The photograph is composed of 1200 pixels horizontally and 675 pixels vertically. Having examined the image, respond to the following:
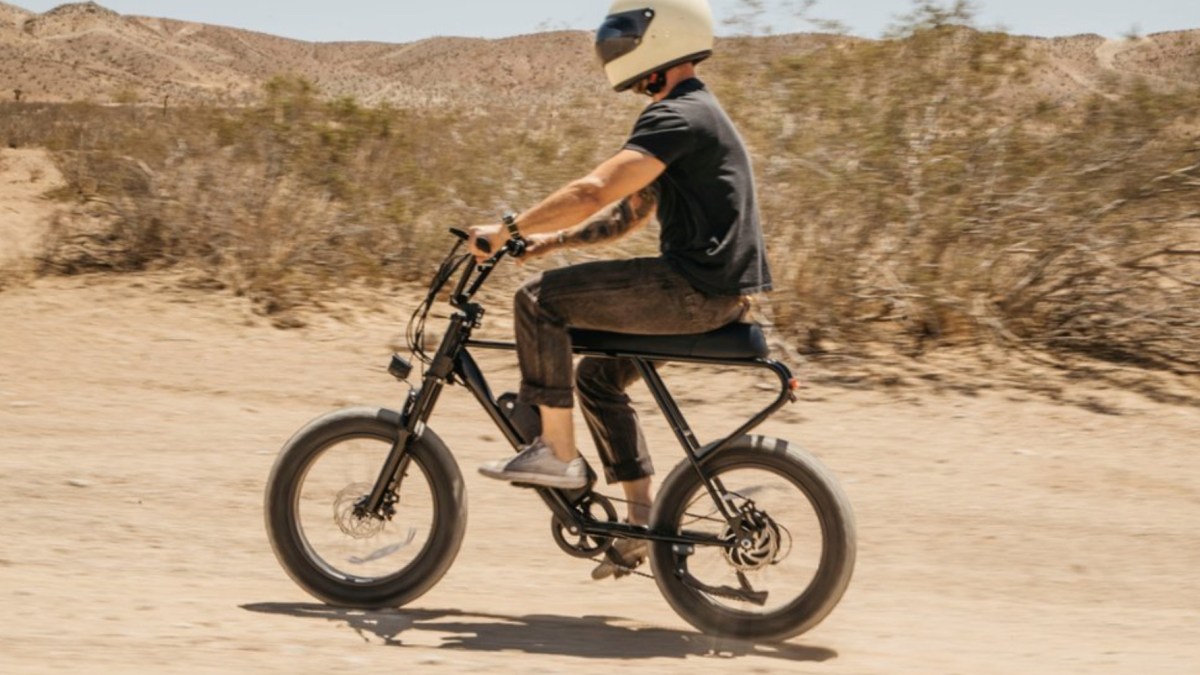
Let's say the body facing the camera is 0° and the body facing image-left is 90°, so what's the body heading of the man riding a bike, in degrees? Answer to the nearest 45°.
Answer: approximately 90°

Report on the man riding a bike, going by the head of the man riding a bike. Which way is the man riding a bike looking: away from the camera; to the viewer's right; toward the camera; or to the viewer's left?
to the viewer's left
